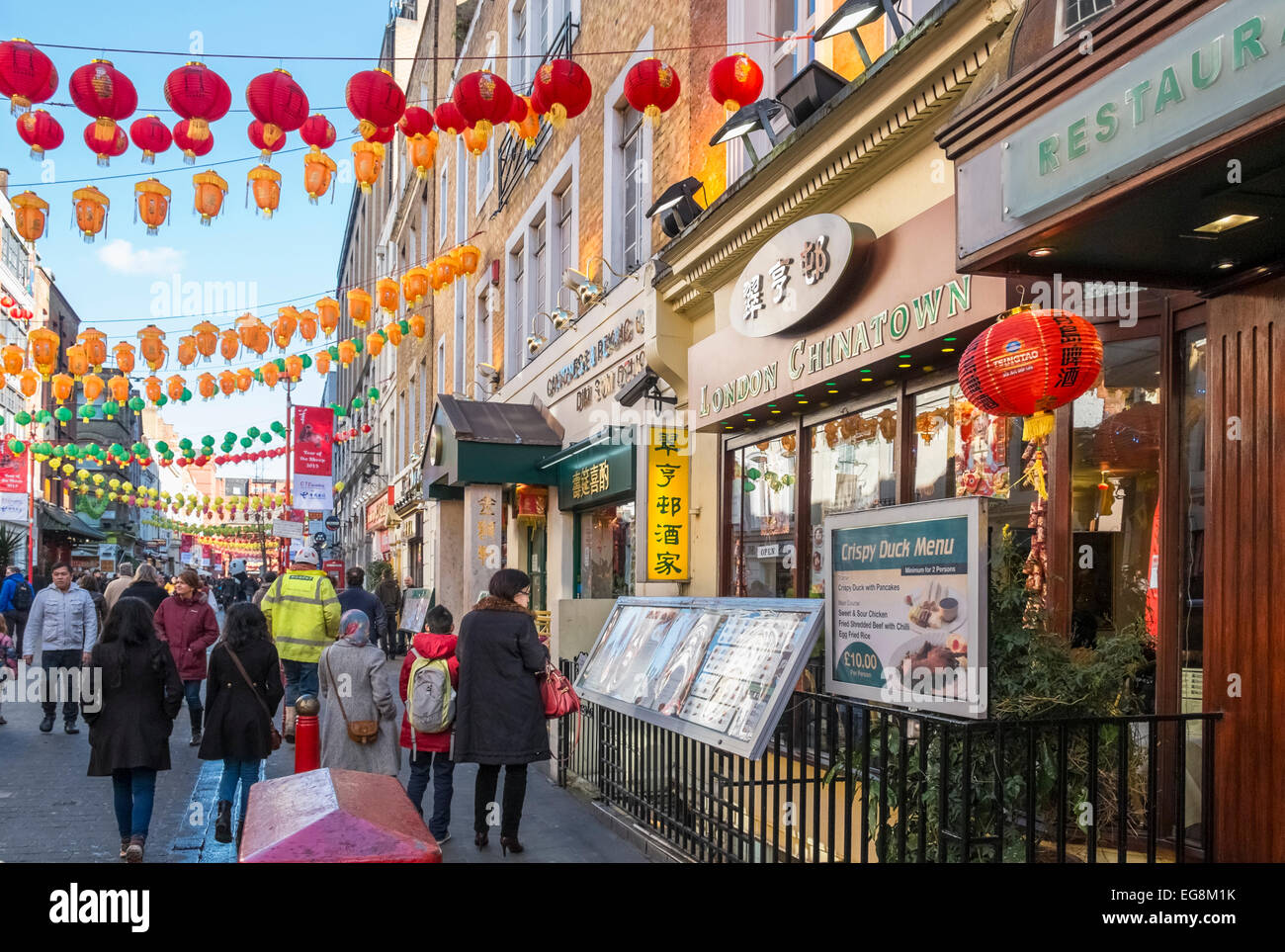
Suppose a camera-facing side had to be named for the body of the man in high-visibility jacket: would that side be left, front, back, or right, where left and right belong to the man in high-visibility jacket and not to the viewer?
back

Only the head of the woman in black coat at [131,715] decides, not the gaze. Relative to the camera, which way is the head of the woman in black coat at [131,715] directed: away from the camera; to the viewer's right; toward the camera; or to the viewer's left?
away from the camera

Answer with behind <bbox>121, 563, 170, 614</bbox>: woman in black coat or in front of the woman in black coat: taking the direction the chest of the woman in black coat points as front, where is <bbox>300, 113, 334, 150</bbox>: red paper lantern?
behind

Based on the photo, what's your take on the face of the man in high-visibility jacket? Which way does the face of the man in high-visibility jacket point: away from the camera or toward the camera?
away from the camera

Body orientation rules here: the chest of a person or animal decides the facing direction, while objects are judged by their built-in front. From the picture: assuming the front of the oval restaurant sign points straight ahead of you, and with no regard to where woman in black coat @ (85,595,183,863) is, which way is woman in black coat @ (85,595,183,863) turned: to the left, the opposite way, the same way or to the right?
to the right

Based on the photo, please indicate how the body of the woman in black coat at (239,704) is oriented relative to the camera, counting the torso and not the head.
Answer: away from the camera

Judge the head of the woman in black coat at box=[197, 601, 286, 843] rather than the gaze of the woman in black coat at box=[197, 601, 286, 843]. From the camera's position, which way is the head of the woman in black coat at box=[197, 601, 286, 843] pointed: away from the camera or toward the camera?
away from the camera

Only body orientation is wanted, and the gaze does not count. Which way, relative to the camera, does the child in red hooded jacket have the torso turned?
away from the camera

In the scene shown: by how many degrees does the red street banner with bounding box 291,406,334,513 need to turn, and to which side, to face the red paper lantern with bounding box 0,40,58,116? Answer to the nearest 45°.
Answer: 0° — it already faces it

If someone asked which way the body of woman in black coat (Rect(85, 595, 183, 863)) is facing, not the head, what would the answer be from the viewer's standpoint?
away from the camera

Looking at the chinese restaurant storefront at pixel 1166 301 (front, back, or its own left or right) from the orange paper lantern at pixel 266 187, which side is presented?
right

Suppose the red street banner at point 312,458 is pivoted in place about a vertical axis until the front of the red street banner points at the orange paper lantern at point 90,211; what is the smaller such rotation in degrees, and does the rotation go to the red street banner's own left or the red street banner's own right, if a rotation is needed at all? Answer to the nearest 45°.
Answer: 0° — it already faces it

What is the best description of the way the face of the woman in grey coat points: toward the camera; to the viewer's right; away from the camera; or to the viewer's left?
away from the camera

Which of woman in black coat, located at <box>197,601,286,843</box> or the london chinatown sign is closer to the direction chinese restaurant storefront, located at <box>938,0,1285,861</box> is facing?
the woman in black coat
